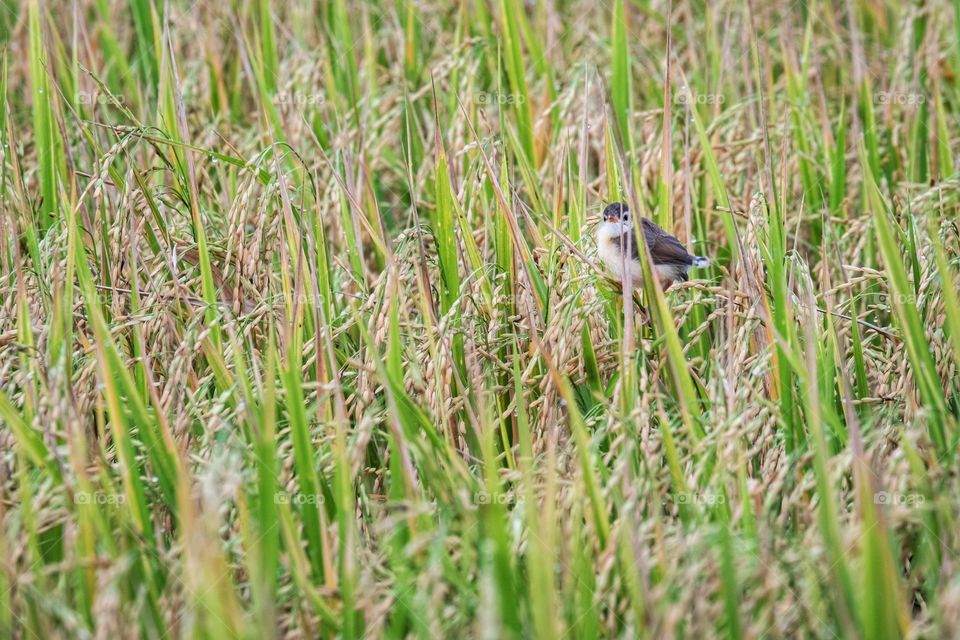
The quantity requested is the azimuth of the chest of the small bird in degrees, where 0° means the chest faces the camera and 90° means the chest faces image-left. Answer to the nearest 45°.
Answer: approximately 45°
